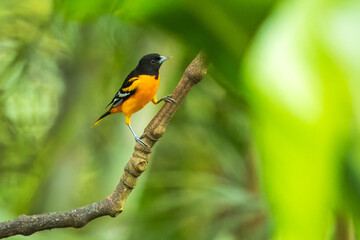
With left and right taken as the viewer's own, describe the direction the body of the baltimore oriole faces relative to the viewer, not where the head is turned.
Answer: facing to the right of the viewer
